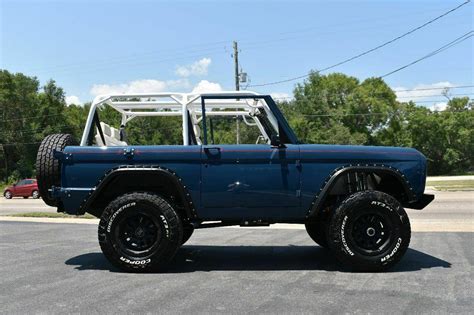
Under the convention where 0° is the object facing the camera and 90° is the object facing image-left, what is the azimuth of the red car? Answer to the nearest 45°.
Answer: approximately 90°

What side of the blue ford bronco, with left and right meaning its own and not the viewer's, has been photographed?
right
